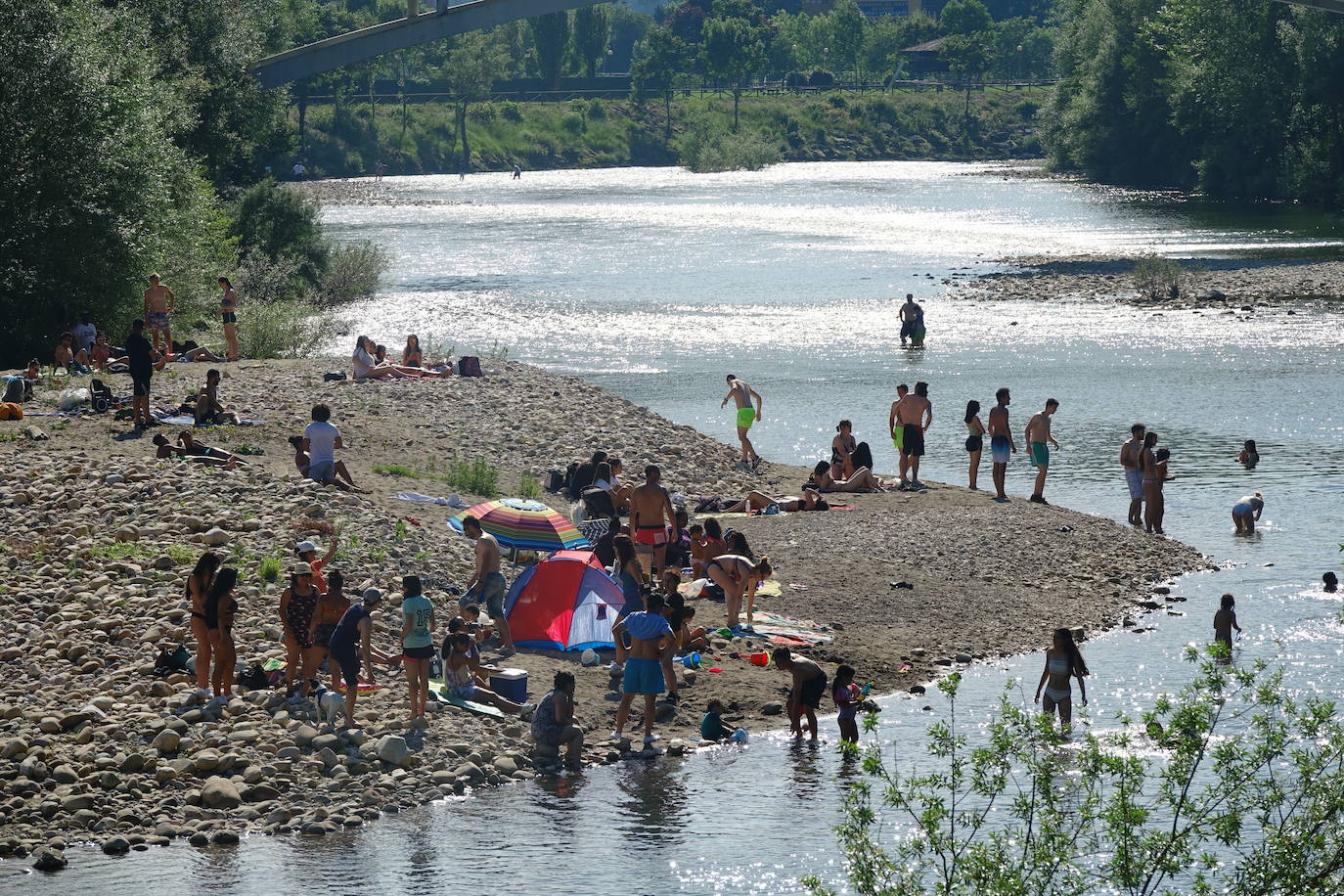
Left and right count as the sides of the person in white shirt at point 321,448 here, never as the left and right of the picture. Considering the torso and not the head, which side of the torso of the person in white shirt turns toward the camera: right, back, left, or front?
back

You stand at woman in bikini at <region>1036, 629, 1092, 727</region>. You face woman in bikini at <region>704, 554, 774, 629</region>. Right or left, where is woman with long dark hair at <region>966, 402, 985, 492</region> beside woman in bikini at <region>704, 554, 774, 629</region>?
right

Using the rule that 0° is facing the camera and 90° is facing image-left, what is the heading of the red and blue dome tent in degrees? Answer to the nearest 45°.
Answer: approximately 315°

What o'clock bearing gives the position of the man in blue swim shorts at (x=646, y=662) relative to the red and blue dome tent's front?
The man in blue swim shorts is roughly at 1 o'clock from the red and blue dome tent.

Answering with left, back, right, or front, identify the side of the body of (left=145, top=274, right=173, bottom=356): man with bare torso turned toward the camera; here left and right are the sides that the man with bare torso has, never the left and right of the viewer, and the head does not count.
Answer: front
